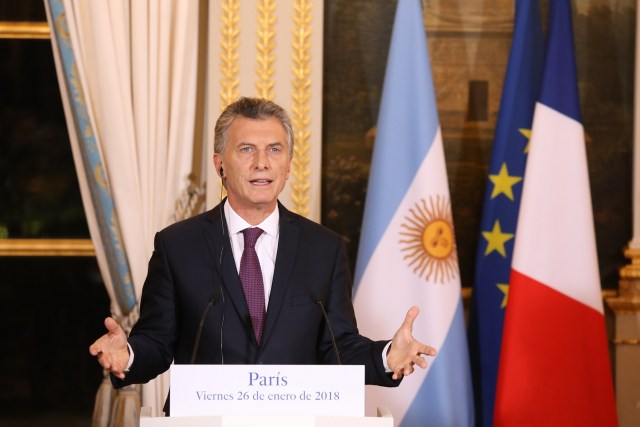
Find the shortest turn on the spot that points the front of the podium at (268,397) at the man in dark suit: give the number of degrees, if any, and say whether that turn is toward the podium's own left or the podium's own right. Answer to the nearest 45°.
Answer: approximately 180°

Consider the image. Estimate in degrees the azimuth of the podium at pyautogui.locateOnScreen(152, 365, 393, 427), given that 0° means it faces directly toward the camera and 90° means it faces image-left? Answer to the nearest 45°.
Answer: approximately 0°

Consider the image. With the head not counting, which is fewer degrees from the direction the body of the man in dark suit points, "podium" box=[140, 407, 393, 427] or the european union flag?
the podium

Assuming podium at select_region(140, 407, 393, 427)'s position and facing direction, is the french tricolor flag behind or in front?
behind

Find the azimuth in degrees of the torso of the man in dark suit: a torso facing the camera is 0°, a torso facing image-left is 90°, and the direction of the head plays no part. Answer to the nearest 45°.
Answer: approximately 0°

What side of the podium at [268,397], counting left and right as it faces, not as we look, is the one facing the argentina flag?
back

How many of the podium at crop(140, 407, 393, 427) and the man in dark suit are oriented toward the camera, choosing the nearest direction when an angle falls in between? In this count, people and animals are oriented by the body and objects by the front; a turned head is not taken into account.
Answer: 2

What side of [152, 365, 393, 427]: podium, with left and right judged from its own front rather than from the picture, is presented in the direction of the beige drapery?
back

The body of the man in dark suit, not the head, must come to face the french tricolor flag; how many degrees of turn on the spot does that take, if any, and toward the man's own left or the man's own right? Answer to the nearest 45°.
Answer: approximately 135° to the man's own left
